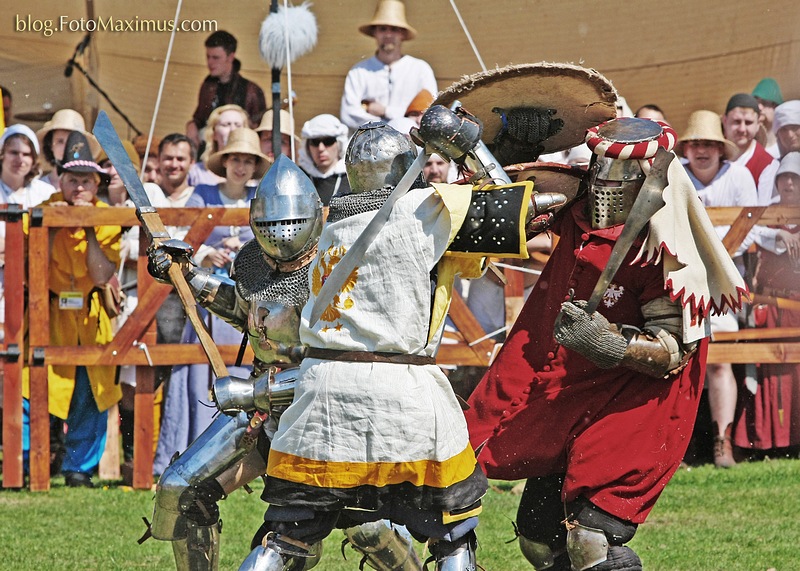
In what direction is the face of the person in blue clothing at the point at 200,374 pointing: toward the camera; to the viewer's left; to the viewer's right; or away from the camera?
toward the camera

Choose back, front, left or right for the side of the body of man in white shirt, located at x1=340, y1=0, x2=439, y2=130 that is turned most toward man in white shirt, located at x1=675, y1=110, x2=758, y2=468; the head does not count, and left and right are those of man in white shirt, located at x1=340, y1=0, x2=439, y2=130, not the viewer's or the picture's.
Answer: left

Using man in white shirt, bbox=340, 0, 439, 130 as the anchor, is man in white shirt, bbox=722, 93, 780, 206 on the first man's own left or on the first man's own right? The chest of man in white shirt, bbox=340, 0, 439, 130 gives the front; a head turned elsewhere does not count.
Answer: on the first man's own left

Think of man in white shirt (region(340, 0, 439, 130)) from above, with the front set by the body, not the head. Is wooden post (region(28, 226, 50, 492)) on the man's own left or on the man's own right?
on the man's own right

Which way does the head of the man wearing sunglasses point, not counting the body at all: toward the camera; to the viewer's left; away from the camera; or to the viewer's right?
toward the camera

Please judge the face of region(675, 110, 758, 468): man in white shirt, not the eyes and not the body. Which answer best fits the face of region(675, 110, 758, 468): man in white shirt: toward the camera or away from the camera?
toward the camera

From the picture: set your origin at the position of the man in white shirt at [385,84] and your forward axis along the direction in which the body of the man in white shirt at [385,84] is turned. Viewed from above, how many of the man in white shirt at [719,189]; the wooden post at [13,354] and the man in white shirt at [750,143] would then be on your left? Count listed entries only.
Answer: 2

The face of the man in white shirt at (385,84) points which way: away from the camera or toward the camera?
toward the camera

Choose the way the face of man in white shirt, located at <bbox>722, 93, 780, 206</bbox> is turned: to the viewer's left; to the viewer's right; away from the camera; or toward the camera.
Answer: toward the camera

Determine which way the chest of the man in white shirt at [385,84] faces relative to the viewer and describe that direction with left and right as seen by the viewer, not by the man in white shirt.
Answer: facing the viewer
